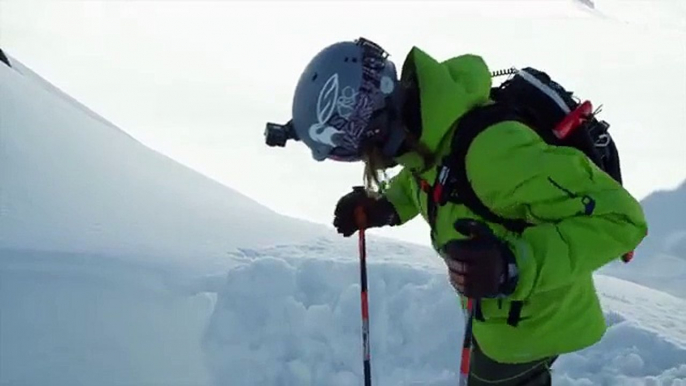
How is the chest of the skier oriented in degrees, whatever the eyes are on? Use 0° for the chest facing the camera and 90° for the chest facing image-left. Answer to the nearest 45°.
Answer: approximately 90°
